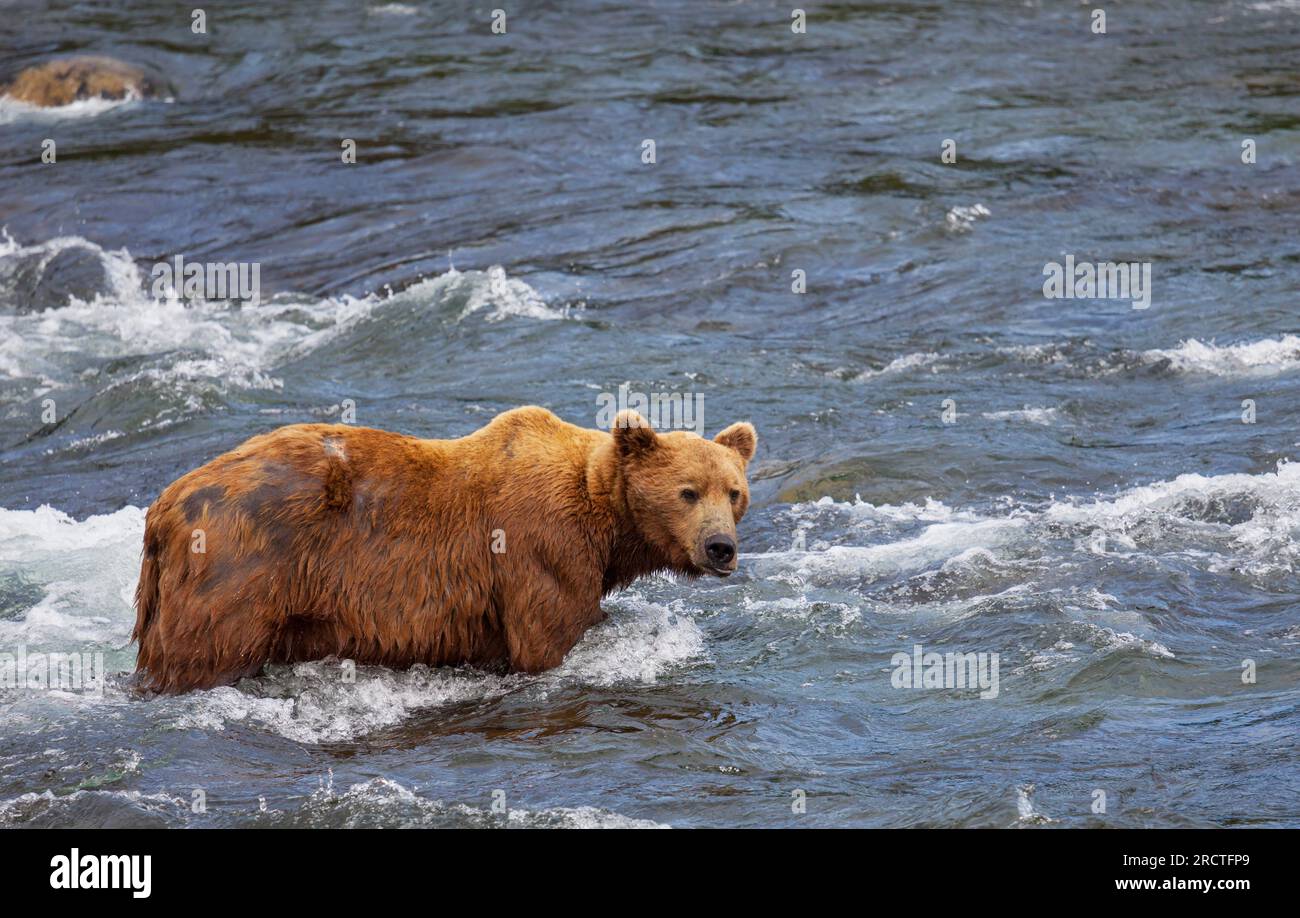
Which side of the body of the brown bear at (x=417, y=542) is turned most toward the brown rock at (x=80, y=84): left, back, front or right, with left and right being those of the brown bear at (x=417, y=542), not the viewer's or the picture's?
left

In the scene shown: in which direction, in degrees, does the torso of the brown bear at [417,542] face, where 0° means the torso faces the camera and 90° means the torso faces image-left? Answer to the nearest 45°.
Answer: approximately 270°
